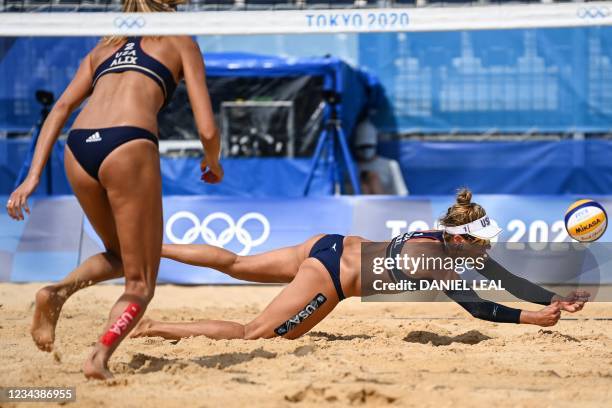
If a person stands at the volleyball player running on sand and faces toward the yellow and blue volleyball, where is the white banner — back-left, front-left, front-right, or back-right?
front-left

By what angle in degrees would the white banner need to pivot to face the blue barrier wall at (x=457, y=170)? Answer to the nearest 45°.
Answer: approximately 180°

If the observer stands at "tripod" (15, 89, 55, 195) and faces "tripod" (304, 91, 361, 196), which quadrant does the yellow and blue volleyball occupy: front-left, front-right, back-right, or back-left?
front-right

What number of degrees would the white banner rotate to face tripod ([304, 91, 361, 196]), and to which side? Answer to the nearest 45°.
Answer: approximately 180°

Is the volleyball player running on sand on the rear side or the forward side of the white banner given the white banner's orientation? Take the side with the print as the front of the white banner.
on the forward side

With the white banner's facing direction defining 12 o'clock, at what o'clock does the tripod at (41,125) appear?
The tripod is roughly at 5 o'clock from the white banner.

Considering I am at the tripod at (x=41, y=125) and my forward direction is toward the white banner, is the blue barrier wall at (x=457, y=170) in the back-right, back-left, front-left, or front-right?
front-left

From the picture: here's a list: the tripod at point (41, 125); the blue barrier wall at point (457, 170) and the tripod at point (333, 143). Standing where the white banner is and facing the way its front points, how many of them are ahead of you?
0

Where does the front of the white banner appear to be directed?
toward the camera
